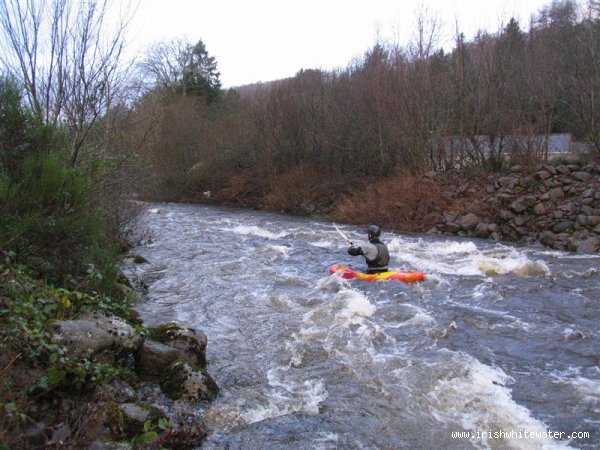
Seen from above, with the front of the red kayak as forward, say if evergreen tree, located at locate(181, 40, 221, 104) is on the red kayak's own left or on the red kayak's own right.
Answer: on the red kayak's own right

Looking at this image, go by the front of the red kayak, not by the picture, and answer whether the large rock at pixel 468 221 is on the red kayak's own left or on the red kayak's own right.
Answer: on the red kayak's own right

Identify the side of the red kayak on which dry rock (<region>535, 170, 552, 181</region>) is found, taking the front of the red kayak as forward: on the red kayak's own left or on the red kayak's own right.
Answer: on the red kayak's own right

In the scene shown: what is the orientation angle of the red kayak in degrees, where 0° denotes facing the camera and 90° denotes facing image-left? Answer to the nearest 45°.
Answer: approximately 90°

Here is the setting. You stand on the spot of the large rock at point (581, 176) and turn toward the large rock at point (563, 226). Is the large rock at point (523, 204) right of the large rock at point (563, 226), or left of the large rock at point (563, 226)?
right
